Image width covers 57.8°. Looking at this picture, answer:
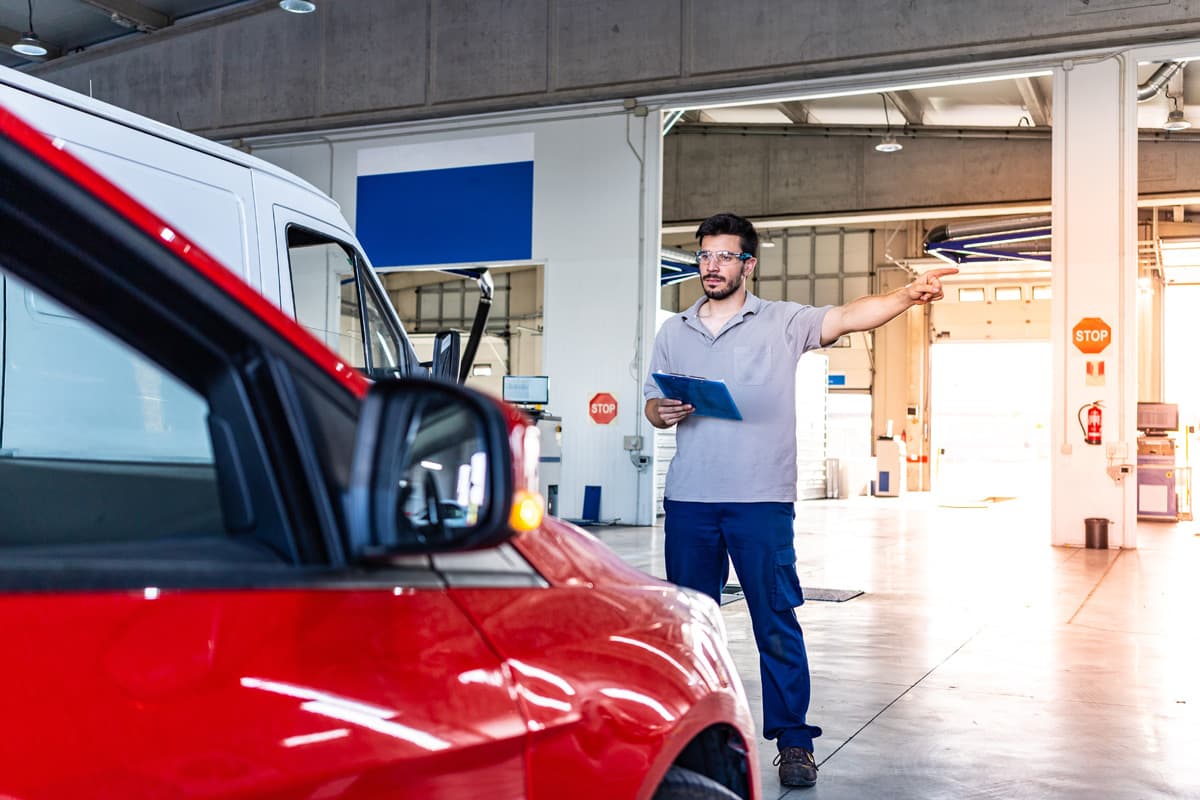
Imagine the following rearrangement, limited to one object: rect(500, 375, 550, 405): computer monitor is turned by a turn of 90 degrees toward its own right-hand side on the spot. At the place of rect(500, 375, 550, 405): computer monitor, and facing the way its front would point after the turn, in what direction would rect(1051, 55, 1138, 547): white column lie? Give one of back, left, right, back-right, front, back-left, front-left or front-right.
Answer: back

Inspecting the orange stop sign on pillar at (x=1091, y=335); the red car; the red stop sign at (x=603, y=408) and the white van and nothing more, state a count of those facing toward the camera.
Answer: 2

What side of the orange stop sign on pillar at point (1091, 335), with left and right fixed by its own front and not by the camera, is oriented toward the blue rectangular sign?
right

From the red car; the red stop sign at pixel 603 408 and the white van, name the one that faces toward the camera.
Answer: the red stop sign

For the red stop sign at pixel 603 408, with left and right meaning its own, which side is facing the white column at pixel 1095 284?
left

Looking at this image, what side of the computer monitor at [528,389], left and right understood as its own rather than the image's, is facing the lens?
front

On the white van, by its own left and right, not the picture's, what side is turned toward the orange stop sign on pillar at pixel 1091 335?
front

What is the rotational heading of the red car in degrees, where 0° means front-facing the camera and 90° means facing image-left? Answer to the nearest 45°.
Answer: approximately 225°

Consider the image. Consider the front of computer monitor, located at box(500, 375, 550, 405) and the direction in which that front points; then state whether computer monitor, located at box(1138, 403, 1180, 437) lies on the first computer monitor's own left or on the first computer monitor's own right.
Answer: on the first computer monitor's own left

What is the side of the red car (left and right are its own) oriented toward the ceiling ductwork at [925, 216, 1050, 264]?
front

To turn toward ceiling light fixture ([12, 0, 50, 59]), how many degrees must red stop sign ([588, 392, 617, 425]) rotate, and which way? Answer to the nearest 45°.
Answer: approximately 90° to its right

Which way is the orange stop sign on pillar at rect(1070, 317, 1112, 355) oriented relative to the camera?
toward the camera

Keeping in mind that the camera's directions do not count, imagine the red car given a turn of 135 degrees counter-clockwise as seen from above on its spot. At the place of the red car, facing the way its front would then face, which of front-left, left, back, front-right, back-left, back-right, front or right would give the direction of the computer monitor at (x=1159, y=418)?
back-right

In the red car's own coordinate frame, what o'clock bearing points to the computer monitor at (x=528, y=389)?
The computer monitor is roughly at 11 o'clock from the red car.

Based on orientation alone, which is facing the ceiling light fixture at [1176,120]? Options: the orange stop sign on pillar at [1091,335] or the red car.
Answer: the red car

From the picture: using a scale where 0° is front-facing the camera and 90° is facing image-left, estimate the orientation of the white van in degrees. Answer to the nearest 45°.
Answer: approximately 225°
